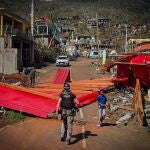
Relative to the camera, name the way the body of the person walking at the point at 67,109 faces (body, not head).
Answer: away from the camera

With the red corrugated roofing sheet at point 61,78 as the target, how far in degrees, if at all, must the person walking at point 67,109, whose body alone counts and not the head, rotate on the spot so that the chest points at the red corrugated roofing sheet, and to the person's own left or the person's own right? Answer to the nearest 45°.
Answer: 0° — they already face it

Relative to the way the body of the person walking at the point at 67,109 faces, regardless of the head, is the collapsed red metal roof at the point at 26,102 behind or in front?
in front

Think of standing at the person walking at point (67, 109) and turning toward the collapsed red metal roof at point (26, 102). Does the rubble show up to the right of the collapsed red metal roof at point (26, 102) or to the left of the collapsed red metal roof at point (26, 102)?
right

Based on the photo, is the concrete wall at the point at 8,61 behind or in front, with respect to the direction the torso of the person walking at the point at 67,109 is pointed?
in front
